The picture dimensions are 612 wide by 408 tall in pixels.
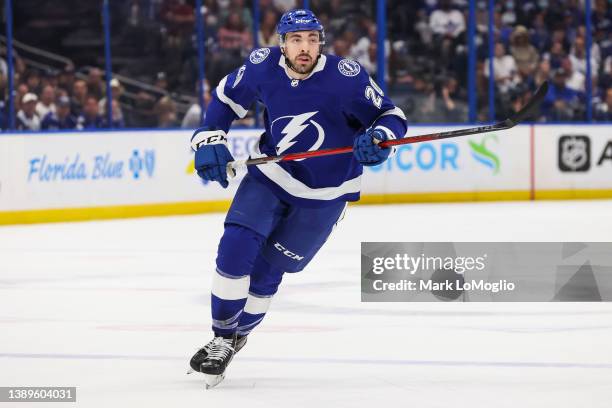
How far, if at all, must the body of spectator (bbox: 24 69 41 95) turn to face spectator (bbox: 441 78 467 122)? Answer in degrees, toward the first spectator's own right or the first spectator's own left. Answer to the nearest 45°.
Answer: approximately 90° to the first spectator's own left

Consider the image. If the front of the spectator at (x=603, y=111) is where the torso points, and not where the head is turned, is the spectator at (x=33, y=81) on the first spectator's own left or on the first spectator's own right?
on the first spectator's own right

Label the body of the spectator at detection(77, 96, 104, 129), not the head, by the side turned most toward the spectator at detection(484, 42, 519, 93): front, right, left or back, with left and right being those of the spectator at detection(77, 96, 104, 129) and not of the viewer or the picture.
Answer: left

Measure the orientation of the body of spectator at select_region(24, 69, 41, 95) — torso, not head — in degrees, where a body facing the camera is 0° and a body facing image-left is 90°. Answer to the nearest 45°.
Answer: approximately 0°

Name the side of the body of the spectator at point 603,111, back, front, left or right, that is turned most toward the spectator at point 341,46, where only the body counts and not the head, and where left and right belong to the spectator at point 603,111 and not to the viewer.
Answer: right

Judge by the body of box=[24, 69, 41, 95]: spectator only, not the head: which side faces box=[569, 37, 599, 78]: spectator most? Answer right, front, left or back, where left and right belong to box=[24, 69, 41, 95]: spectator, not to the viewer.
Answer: left

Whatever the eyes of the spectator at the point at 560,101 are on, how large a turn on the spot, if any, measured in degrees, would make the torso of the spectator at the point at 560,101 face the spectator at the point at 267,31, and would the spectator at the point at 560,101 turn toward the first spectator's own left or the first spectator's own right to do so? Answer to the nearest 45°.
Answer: approximately 90° to the first spectator's own right

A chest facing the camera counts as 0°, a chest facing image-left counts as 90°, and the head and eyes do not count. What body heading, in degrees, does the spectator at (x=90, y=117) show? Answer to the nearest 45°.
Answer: approximately 0°
